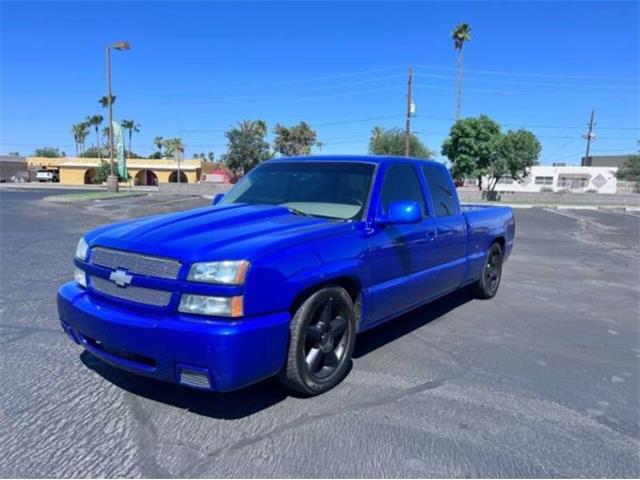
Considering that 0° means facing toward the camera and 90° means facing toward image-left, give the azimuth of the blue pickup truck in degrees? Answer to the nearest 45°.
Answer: approximately 45°

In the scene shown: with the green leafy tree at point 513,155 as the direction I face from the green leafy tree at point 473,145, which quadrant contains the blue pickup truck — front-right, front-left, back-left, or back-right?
back-right

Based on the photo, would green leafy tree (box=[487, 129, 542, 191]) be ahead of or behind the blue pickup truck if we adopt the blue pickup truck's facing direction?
behind

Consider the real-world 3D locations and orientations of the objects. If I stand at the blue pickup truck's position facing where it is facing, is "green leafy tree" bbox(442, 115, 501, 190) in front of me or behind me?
behind
